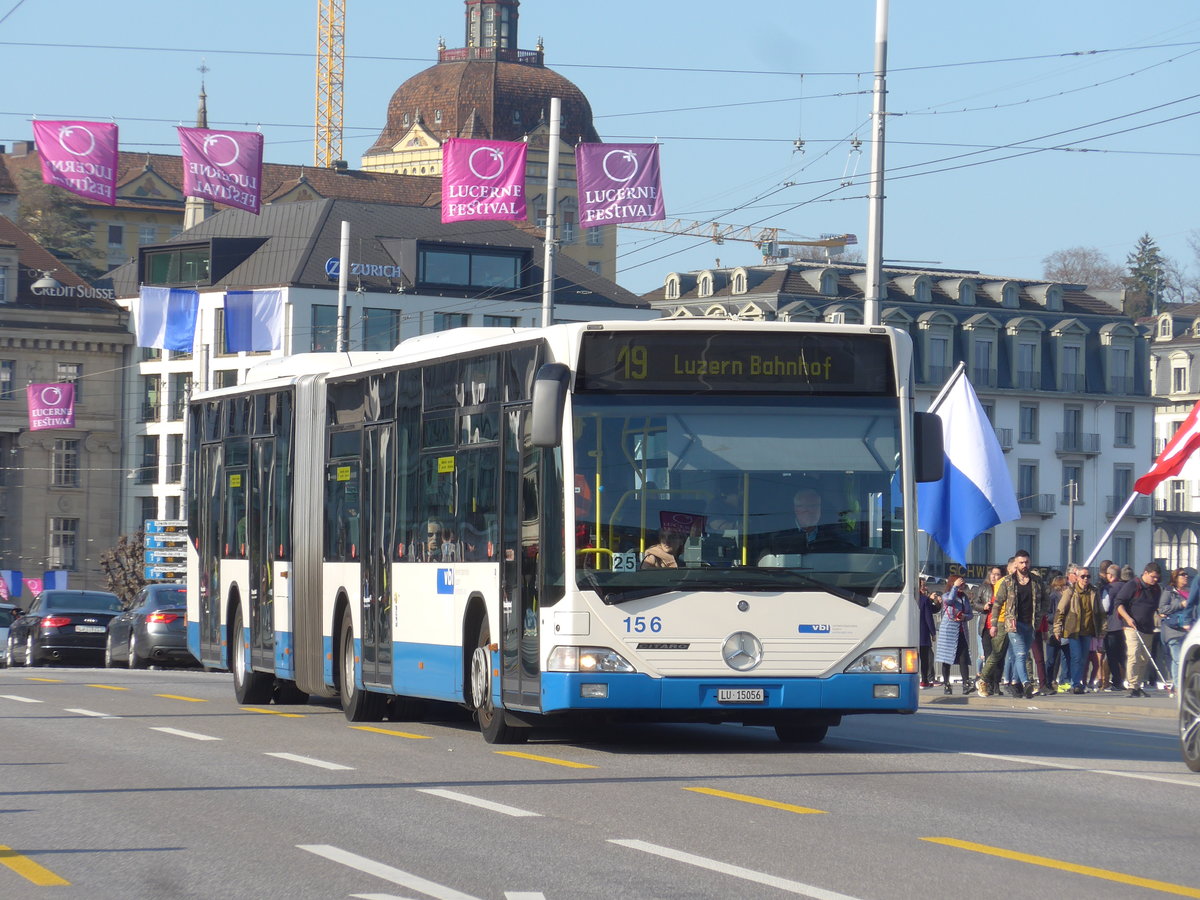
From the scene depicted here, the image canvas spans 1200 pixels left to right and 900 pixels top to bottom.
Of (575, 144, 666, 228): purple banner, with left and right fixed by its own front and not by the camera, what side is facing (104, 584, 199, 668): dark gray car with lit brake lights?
right

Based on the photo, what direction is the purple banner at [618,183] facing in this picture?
toward the camera

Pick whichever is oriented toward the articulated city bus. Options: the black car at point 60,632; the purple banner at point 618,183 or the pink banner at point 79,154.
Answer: the purple banner at point 618,183

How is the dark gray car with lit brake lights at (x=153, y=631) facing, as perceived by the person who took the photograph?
facing away from the viewer and to the left of the viewer

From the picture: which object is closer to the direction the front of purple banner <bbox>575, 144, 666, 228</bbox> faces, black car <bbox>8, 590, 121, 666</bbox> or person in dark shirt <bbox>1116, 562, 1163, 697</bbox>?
the person in dark shirt

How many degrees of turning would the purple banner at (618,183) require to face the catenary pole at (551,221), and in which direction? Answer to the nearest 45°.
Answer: approximately 135° to its right

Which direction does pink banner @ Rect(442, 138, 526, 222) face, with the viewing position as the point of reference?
facing the viewer

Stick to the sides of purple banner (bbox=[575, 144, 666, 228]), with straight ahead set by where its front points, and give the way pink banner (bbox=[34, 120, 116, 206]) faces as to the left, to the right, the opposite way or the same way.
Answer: the opposite way

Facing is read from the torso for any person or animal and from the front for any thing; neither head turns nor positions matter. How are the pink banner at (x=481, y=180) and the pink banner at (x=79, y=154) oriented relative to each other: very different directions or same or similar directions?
very different directions

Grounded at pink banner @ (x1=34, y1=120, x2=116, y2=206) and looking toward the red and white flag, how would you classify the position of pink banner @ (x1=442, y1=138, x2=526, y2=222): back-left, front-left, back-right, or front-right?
front-left

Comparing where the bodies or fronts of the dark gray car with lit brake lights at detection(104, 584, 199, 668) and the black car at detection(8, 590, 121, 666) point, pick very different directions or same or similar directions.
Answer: same or similar directions

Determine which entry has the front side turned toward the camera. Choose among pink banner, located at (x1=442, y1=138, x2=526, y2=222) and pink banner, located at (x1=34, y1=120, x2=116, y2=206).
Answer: pink banner, located at (x1=442, y1=138, x2=526, y2=222)

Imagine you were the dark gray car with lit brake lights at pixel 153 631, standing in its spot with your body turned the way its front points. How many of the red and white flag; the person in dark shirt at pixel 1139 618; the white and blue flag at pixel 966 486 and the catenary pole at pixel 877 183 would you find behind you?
4

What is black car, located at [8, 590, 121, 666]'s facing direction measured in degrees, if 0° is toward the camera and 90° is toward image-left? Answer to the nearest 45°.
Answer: approximately 135°

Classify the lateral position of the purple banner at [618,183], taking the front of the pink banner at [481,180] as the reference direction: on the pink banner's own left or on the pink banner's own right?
on the pink banner's own left

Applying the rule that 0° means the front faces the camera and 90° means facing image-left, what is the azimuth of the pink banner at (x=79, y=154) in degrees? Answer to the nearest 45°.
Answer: approximately 180°
